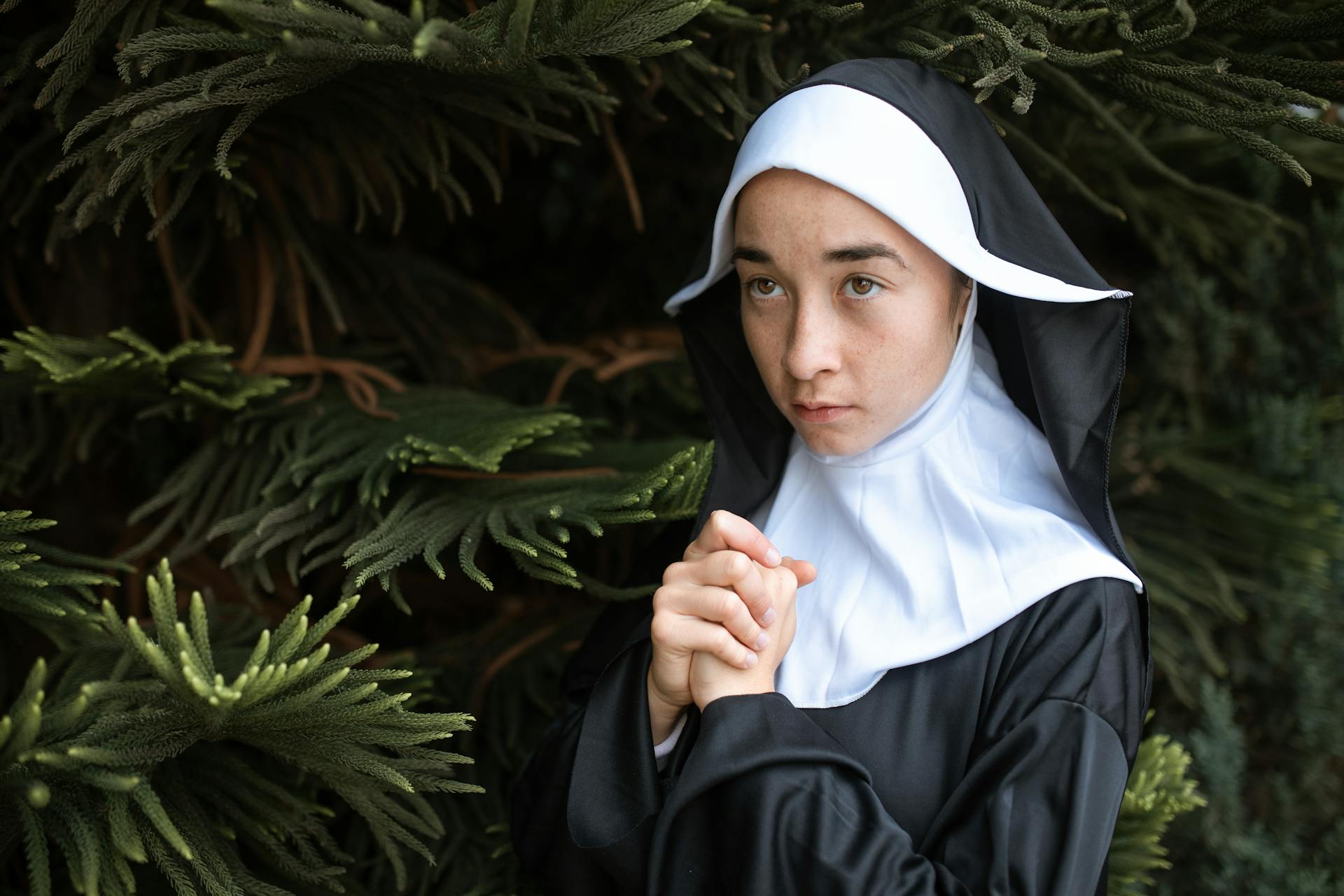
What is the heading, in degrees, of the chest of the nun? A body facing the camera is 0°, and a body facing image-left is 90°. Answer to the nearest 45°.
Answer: approximately 45°
